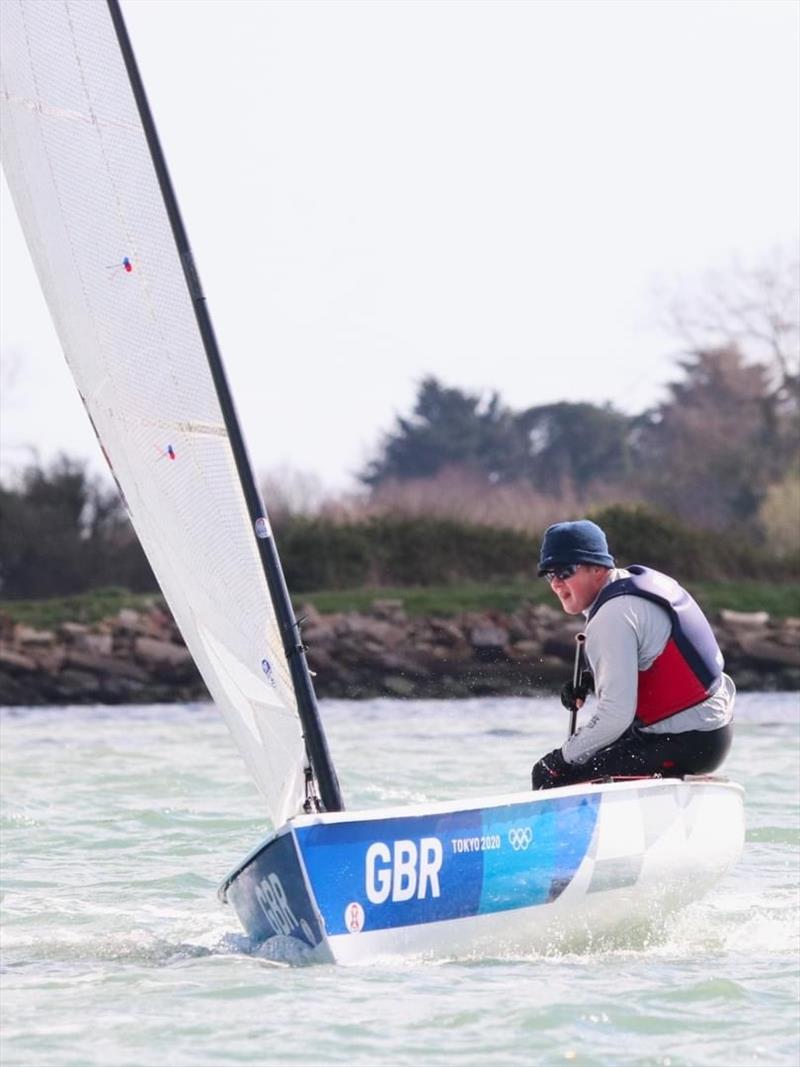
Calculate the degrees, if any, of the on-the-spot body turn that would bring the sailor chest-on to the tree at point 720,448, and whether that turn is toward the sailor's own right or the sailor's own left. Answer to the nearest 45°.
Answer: approximately 90° to the sailor's own right

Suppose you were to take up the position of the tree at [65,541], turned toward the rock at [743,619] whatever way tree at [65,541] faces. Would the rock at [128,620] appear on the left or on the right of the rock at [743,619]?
right

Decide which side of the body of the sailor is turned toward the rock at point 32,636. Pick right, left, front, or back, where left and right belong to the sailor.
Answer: right

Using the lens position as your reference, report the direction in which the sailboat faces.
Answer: facing the viewer and to the left of the viewer

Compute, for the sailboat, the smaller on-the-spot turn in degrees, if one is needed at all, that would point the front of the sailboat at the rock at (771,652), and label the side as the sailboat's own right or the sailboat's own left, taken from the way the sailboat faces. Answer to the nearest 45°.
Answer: approximately 135° to the sailboat's own right

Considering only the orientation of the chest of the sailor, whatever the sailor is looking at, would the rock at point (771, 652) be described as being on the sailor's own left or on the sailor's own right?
on the sailor's own right

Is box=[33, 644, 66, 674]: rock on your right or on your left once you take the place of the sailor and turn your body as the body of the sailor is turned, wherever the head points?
on your right

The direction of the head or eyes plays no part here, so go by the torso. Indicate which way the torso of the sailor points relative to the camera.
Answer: to the viewer's left

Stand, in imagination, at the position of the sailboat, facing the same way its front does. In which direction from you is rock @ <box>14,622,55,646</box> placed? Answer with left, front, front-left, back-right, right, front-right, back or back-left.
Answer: back-right

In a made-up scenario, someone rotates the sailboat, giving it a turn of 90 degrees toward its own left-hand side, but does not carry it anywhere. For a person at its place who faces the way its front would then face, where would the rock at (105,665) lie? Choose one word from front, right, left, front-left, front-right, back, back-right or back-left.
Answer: back-left
